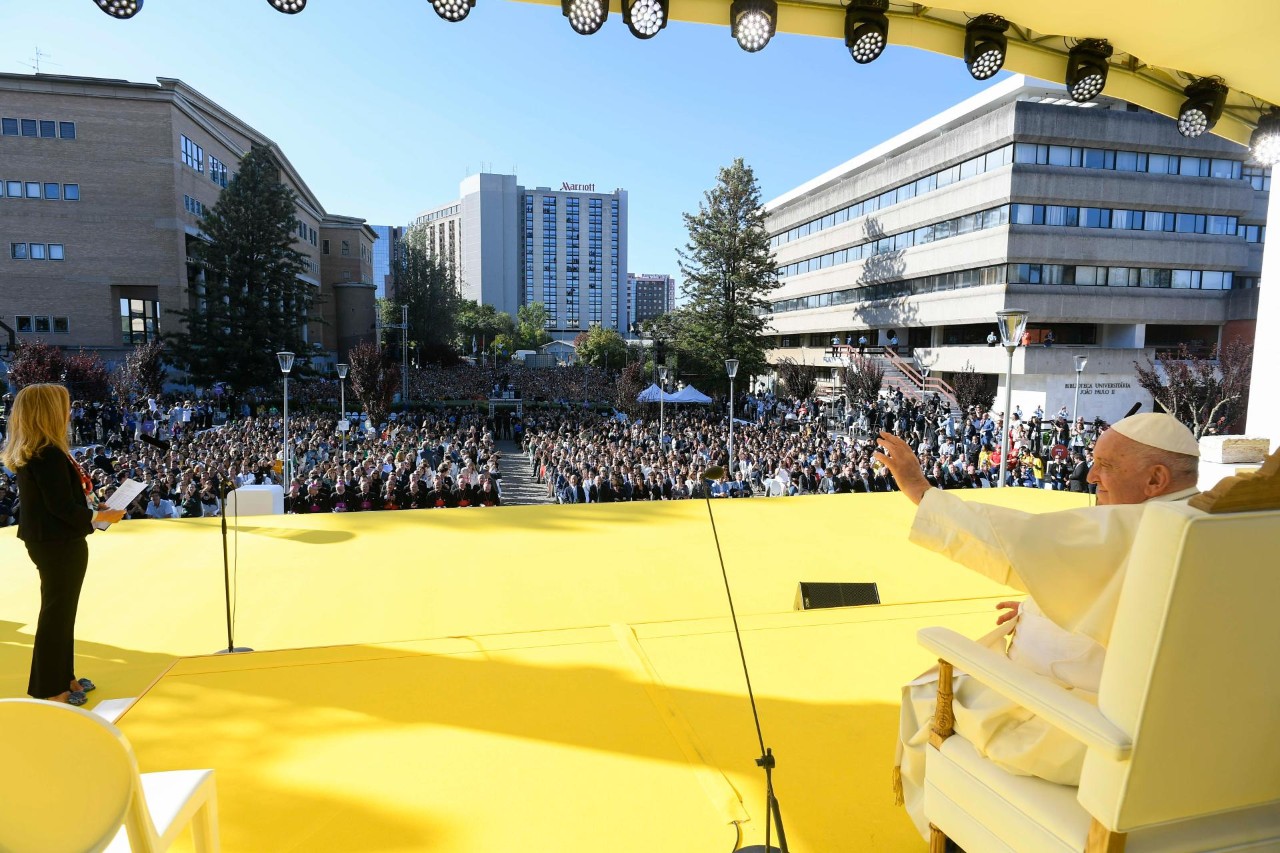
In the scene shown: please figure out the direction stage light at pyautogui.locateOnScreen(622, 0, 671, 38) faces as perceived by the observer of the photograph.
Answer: facing the viewer

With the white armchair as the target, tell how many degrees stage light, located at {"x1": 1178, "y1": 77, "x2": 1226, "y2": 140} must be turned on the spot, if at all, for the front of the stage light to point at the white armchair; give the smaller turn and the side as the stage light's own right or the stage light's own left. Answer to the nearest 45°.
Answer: approximately 45° to the stage light's own left

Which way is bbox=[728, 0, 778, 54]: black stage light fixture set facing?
toward the camera

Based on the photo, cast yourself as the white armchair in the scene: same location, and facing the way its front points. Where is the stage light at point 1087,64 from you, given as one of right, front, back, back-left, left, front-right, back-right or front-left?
front-right

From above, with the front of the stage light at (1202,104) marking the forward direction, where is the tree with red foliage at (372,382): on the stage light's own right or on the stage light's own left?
on the stage light's own right

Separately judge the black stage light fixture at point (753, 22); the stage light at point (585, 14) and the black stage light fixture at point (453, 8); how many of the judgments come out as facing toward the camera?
3

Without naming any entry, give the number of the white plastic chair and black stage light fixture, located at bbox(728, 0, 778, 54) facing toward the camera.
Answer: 1

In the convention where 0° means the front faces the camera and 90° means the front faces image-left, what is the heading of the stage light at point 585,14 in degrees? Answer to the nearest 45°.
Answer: approximately 0°

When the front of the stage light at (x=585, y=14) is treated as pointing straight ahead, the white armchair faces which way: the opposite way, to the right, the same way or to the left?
the opposite way

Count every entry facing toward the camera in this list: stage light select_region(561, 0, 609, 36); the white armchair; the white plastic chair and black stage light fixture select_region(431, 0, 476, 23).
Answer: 2

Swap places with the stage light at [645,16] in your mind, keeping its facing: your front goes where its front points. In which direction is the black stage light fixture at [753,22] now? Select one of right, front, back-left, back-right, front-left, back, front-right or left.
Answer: left

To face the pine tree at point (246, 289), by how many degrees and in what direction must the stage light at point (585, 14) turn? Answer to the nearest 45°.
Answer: approximately 135° to its right

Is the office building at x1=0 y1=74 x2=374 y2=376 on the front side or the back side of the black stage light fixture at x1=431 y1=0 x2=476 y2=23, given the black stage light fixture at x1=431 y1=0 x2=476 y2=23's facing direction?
on the back side

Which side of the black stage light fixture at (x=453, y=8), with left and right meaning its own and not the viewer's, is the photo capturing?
front
